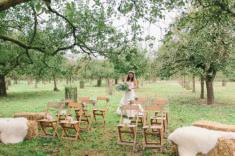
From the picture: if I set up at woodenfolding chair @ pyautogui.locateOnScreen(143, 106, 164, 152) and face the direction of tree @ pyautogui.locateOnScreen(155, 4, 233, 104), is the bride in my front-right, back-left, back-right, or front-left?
front-left

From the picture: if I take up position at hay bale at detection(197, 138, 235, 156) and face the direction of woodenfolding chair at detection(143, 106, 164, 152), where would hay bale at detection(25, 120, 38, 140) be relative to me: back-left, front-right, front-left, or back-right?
front-left

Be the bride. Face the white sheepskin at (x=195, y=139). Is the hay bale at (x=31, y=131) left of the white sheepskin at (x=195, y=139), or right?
right

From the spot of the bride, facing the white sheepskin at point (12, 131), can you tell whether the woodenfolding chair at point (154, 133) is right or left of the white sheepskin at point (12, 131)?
left

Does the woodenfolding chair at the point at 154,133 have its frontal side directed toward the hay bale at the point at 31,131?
no

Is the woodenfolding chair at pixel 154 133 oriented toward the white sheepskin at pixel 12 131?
no
